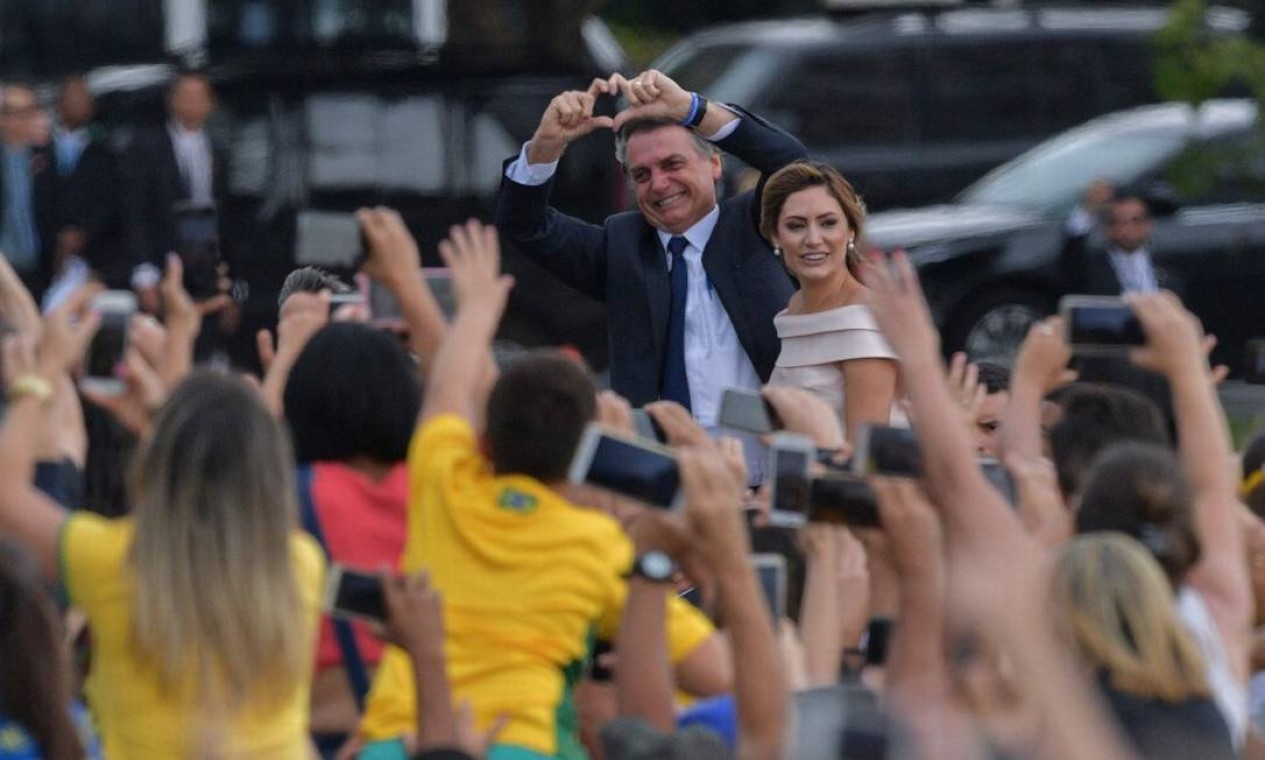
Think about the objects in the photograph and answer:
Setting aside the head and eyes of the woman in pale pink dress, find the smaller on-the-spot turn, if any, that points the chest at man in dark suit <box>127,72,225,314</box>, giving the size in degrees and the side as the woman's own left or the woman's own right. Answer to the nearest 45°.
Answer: approximately 90° to the woman's own right

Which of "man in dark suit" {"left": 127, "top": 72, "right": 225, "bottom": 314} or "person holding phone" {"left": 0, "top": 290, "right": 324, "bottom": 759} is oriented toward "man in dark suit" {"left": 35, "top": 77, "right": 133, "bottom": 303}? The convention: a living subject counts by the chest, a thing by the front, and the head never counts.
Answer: the person holding phone

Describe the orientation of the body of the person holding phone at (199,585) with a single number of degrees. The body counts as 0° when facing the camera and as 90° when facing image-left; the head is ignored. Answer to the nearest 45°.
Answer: approximately 180°

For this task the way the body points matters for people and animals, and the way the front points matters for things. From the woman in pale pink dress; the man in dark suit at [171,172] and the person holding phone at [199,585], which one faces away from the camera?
the person holding phone

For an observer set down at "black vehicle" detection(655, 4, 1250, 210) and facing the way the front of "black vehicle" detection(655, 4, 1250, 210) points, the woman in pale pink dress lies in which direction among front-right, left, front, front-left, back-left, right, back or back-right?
left

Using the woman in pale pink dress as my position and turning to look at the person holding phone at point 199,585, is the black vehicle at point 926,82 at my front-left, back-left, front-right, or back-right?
back-right

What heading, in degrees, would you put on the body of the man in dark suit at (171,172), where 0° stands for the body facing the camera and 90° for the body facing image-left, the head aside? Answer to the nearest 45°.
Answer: approximately 315°

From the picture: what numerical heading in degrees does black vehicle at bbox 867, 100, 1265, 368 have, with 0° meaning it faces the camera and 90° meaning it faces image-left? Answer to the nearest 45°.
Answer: approximately 90°

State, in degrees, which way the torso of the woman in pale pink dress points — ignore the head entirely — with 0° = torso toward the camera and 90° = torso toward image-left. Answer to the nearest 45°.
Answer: approximately 45°

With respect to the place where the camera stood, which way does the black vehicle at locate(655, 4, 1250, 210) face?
facing to the left of the viewer
